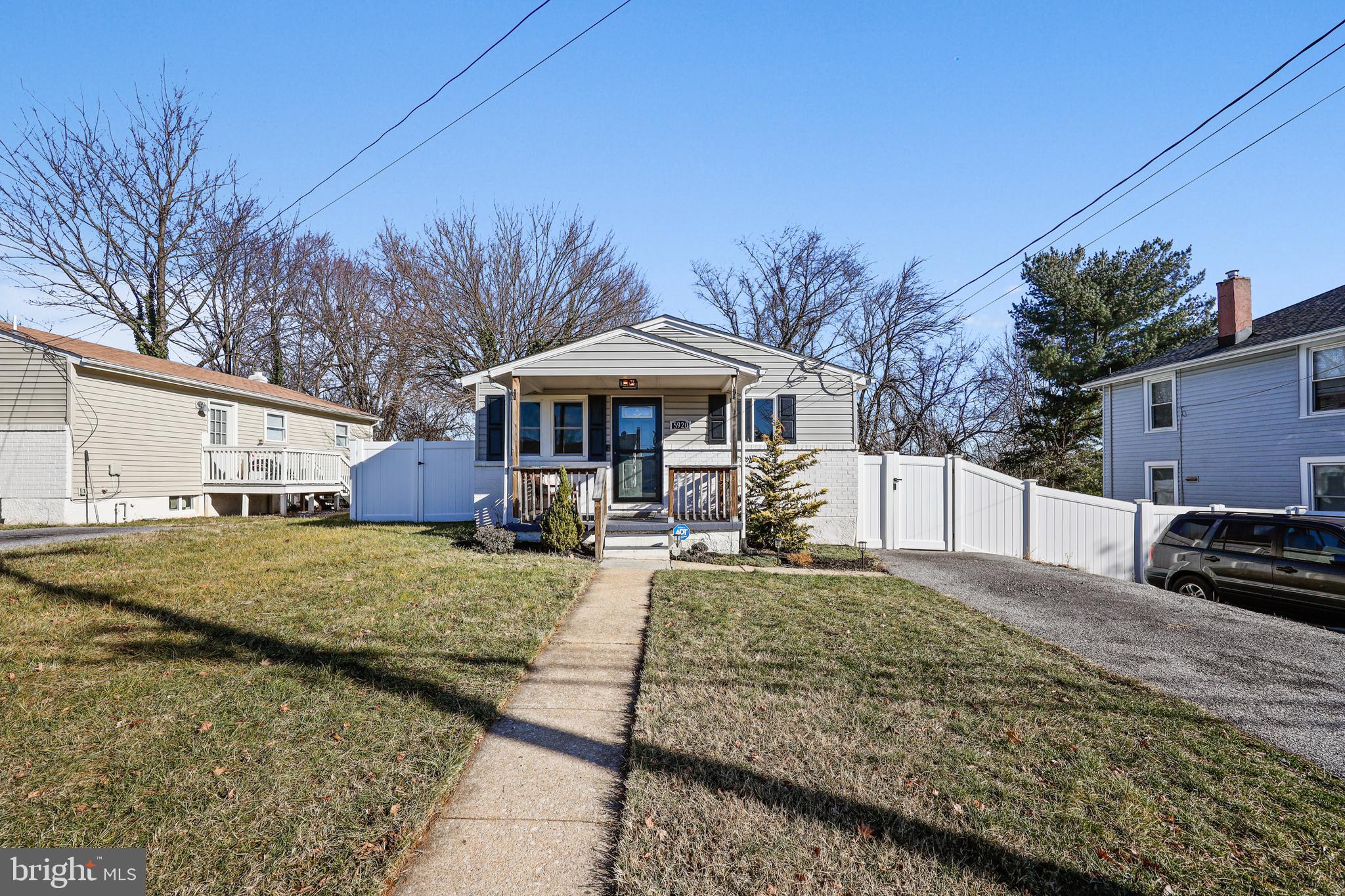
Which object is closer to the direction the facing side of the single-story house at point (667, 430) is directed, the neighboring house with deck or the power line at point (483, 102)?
the power line

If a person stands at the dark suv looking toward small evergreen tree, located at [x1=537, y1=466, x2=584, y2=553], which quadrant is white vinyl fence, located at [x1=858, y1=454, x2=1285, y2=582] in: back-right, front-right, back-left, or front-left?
front-right

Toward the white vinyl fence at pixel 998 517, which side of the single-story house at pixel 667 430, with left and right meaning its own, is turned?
left

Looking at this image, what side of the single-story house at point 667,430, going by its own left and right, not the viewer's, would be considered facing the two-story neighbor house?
left

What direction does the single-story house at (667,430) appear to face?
toward the camera

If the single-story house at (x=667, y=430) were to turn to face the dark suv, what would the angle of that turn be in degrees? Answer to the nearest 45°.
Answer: approximately 45° to its left

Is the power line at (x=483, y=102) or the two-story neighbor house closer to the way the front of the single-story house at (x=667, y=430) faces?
the power line

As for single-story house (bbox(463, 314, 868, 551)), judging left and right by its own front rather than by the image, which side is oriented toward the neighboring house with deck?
right
